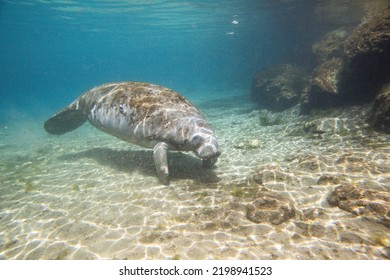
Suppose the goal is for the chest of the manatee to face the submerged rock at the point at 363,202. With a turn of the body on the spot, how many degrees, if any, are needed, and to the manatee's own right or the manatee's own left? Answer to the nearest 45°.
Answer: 0° — it already faces it

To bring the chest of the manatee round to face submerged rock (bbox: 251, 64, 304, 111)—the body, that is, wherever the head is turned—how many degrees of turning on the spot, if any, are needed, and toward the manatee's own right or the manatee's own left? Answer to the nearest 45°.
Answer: approximately 90° to the manatee's own left

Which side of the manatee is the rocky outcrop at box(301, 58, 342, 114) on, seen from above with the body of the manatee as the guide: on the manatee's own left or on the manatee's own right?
on the manatee's own left

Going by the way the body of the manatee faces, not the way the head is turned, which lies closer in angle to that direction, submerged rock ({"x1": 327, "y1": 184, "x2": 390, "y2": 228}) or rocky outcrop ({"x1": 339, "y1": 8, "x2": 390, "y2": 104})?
the submerged rock

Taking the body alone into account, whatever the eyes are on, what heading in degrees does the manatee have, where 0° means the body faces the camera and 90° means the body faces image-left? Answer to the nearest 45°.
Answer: approximately 315°

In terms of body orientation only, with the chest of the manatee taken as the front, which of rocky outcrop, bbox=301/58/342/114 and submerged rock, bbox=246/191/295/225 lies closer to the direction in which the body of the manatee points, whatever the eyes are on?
the submerged rock
